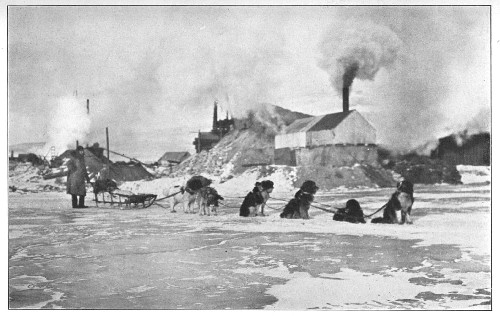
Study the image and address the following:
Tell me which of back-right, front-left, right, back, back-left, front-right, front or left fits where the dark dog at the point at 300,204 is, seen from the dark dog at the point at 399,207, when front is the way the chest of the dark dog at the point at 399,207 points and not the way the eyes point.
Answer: back-right

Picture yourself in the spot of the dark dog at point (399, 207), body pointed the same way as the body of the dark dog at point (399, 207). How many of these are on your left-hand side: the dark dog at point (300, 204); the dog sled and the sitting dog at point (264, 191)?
0

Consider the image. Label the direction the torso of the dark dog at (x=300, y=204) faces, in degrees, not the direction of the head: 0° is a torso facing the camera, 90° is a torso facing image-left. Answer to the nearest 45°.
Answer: approximately 270°

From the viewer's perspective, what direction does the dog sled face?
to the viewer's right

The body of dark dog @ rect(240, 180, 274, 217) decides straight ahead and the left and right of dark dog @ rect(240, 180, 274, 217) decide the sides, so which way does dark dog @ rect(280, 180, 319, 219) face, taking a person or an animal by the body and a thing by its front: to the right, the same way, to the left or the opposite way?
the same way

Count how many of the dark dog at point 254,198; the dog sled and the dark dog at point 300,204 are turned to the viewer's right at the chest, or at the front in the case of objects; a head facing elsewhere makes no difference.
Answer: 3

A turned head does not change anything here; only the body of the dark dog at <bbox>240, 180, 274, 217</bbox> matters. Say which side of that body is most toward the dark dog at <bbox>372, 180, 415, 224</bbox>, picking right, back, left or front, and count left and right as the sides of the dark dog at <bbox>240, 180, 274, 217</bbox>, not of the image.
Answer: front

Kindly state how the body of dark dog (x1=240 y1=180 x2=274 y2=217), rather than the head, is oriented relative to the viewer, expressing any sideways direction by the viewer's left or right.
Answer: facing to the right of the viewer

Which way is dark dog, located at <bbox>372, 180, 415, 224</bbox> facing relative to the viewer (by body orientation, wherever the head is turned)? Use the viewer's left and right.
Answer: facing the viewer and to the right of the viewer

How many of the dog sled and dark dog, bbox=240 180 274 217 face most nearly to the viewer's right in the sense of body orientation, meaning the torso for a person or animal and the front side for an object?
2

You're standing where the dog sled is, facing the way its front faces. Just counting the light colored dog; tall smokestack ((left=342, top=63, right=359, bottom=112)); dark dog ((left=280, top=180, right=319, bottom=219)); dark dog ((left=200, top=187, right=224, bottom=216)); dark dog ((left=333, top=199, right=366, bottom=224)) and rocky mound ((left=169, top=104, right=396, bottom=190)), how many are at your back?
0
